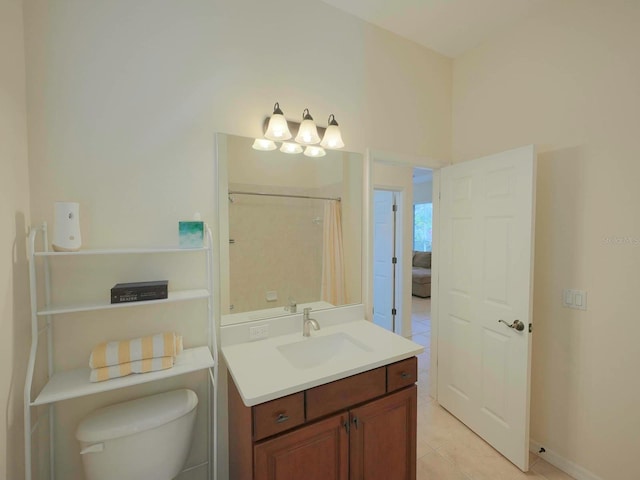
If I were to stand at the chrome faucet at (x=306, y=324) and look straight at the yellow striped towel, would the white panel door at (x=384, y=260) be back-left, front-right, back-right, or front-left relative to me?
back-right

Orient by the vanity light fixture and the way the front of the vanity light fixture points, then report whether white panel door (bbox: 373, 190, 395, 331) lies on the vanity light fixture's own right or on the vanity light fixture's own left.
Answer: on the vanity light fixture's own left

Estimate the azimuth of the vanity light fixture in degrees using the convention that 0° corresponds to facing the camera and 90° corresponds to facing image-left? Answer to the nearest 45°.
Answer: approximately 315°

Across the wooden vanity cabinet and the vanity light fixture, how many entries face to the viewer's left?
0

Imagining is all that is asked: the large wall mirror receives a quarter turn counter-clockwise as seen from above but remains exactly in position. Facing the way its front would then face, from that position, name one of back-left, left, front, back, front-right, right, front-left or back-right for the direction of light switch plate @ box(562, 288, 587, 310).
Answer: front-right

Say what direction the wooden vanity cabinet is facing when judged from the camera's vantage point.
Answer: facing the viewer and to the right of the viewer

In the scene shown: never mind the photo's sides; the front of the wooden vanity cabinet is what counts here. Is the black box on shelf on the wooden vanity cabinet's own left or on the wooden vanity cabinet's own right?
on the wooden vanity cabinet's own right

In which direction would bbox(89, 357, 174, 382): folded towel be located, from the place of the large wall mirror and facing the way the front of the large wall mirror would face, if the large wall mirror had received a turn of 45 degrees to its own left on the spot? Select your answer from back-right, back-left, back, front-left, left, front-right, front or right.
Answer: back-right
